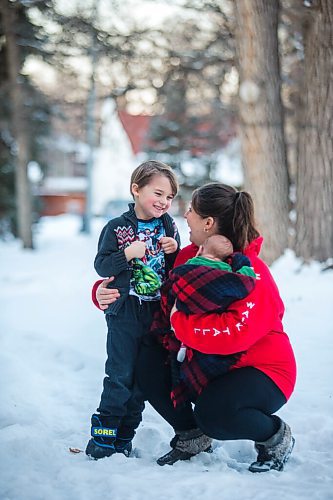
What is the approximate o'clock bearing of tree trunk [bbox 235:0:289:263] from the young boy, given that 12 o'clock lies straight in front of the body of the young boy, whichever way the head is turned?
The tree trunk is roughly at 8 o'clock from the young boy.

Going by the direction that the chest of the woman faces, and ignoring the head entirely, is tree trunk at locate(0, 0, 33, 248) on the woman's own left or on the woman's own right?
on the woman's own right

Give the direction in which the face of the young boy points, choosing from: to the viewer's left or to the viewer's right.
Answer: to the viewer's right

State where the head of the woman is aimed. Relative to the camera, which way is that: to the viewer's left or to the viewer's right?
to the viewer's left

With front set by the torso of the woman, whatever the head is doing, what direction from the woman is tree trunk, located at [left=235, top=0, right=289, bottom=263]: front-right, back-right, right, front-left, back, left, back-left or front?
right

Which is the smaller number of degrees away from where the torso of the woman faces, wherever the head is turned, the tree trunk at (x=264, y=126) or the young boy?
the young boy

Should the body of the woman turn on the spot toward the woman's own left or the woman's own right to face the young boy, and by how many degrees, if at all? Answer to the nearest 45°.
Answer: approximately 45° to the woman's own right

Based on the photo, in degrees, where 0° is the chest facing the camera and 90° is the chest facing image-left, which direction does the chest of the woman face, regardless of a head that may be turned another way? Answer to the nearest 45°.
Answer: approximately 90°

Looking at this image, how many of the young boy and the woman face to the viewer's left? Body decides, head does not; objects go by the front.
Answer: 1

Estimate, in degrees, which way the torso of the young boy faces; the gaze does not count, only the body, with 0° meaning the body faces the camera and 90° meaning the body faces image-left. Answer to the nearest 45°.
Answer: approximately 315°

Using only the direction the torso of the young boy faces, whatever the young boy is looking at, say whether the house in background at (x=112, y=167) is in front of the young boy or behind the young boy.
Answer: behind

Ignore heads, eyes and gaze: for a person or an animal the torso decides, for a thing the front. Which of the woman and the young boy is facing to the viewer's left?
the woman

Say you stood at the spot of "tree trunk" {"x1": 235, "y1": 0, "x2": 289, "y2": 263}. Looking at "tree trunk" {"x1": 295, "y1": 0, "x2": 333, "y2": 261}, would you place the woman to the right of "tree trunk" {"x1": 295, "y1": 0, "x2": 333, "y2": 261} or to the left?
right
